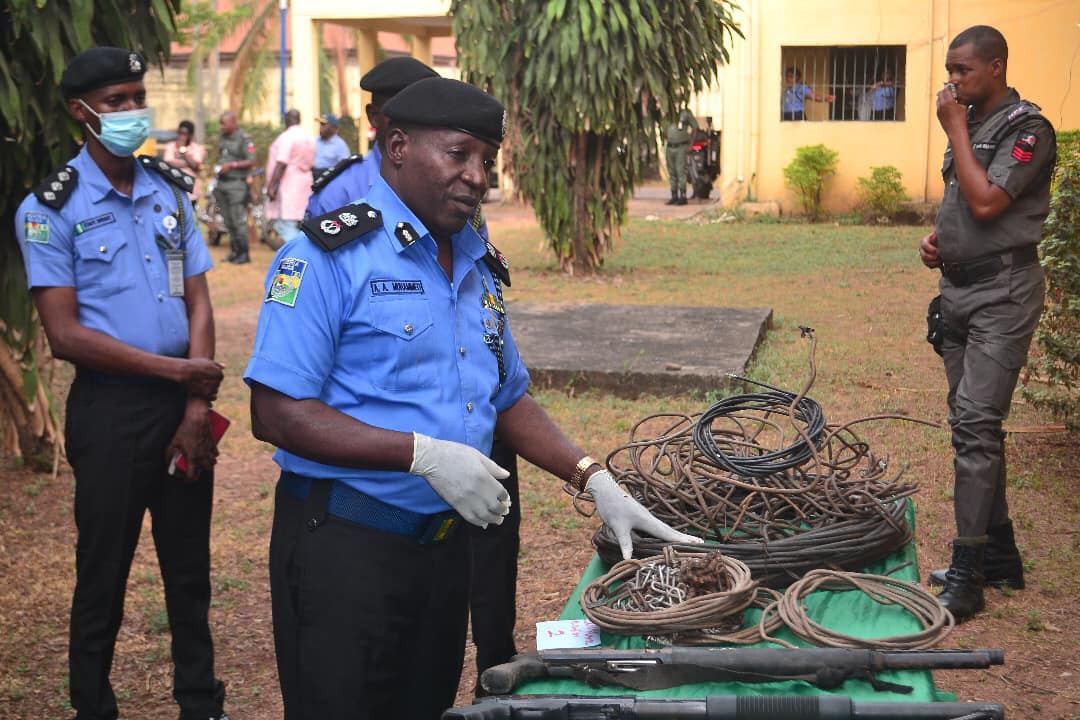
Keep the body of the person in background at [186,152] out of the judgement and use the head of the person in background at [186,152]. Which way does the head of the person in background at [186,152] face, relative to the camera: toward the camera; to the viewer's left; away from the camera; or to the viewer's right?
toward the camera

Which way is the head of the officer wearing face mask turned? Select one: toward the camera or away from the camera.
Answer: toward the camera

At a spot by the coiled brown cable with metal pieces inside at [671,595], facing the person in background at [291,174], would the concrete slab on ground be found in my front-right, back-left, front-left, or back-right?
front-right

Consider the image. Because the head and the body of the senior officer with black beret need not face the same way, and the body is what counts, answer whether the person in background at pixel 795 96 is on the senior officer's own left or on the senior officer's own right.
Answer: on the senior officer's own left

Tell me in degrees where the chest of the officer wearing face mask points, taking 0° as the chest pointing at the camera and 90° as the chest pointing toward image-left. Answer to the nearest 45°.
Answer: approximately 315°

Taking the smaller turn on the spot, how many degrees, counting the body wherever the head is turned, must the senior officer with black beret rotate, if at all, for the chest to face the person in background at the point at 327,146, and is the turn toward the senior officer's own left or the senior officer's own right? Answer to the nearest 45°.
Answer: approximately 135° to the senior officer's own left

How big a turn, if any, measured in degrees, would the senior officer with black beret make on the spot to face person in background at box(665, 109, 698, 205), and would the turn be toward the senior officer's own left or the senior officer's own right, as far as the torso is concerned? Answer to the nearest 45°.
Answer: approximately 135° to the senior officer's own left

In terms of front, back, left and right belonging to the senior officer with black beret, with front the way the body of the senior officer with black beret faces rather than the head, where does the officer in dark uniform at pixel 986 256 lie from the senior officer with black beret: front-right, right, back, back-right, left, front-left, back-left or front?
left

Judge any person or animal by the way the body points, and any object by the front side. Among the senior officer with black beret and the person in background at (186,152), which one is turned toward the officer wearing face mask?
the person in background

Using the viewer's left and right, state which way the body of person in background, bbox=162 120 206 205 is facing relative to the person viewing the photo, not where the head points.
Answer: facing the viewer

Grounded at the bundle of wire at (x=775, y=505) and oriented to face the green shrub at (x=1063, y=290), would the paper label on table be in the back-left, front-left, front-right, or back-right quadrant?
back-left

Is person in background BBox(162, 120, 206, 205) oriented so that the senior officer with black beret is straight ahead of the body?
yes

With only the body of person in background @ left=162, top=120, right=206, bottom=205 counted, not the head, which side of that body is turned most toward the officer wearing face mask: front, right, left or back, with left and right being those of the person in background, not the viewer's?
front
